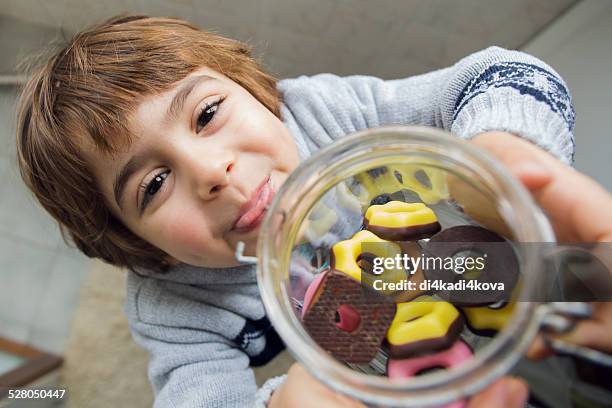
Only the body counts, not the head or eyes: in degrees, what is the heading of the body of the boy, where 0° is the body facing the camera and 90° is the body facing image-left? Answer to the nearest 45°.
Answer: approximately 0°
